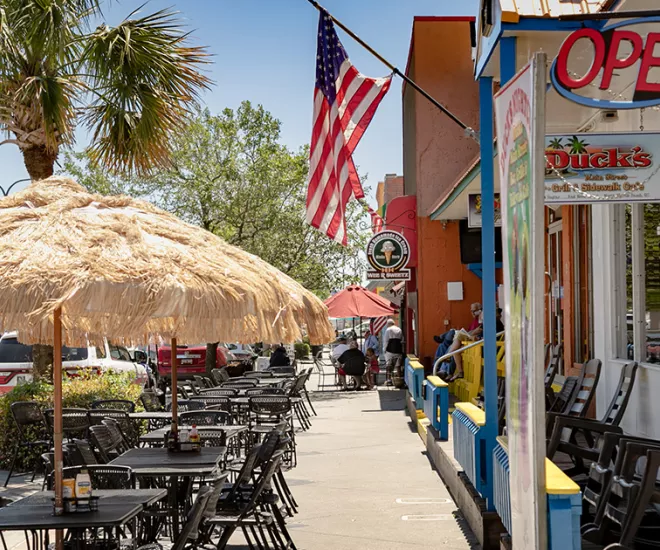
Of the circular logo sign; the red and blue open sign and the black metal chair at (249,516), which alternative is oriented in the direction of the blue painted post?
the circular logo sign

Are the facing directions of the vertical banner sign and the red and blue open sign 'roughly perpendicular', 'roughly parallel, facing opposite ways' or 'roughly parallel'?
roughly perpendicular

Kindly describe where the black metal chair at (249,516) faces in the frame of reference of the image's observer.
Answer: facing to the left of the viewer

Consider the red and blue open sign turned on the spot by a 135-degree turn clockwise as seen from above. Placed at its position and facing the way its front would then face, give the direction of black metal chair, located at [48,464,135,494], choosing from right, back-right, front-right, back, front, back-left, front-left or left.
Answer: front-left
